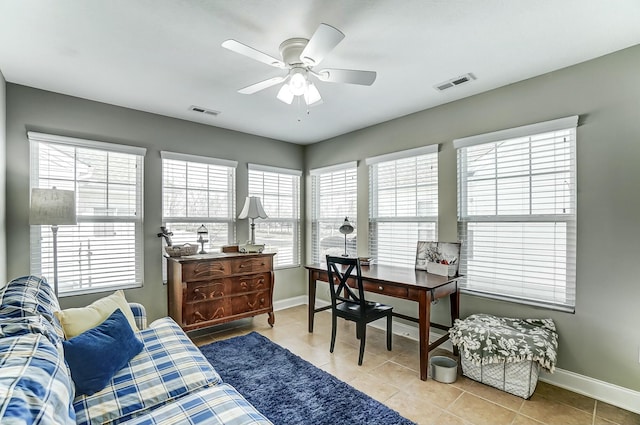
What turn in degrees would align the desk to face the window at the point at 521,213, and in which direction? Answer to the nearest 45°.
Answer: approximately 135° to its left

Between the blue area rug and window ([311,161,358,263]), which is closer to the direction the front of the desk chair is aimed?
the window

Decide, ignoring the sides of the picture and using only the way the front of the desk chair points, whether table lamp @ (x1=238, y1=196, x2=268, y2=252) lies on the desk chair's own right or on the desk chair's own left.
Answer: on the desk chair's own left

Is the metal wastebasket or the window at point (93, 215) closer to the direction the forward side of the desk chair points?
the metal wastebasket

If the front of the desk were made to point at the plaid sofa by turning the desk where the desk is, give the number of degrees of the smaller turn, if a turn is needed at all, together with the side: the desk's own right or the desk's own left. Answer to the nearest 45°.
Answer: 0° — it already faces it

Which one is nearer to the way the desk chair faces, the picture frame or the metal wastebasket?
the picture frame

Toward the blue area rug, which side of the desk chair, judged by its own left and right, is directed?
back

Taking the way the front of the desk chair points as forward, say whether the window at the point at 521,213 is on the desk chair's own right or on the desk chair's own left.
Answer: on the desk chair's own right

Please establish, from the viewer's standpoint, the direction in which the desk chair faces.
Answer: facing away from the viewer and to the right of the viewer

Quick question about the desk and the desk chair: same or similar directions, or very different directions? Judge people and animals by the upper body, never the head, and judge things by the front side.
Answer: very different directions

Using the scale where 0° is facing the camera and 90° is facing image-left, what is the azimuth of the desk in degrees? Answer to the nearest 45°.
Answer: approximately 45°

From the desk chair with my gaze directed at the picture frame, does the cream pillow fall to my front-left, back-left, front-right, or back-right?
back-right

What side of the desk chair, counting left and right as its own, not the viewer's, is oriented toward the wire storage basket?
right

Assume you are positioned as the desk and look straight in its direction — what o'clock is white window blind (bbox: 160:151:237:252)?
The white window blind is roughly at 2 o'clock from the desk.

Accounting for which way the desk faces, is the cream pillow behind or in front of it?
in front

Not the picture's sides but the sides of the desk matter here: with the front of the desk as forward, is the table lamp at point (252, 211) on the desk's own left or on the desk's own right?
on the desk's own right

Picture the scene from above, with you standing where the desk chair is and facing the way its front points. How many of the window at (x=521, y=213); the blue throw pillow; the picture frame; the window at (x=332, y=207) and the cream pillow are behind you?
2
